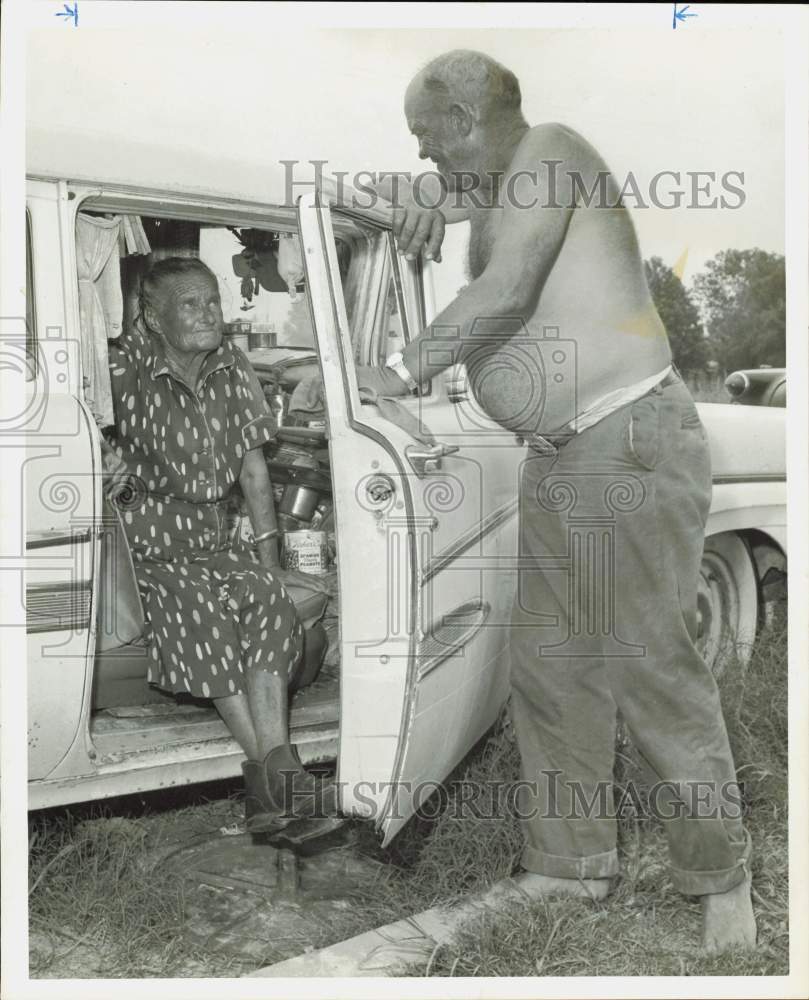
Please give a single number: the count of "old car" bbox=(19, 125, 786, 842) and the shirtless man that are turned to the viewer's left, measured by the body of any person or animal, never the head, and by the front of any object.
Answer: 1

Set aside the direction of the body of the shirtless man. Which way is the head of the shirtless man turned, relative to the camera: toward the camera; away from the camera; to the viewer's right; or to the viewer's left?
to the viewer's left

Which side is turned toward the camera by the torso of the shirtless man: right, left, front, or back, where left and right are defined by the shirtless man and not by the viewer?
left

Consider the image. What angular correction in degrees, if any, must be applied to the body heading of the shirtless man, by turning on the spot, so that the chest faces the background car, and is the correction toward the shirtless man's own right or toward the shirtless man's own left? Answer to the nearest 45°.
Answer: approximately 135° to the shirtless man's own right

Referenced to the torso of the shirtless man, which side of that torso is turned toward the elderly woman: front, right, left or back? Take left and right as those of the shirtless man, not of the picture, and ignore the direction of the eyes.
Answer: front

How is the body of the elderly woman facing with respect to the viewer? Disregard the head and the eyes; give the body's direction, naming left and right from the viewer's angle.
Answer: facing the viewer and to the right of the viewer

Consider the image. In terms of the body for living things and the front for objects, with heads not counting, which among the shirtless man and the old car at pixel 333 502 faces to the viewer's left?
the shirtless man
